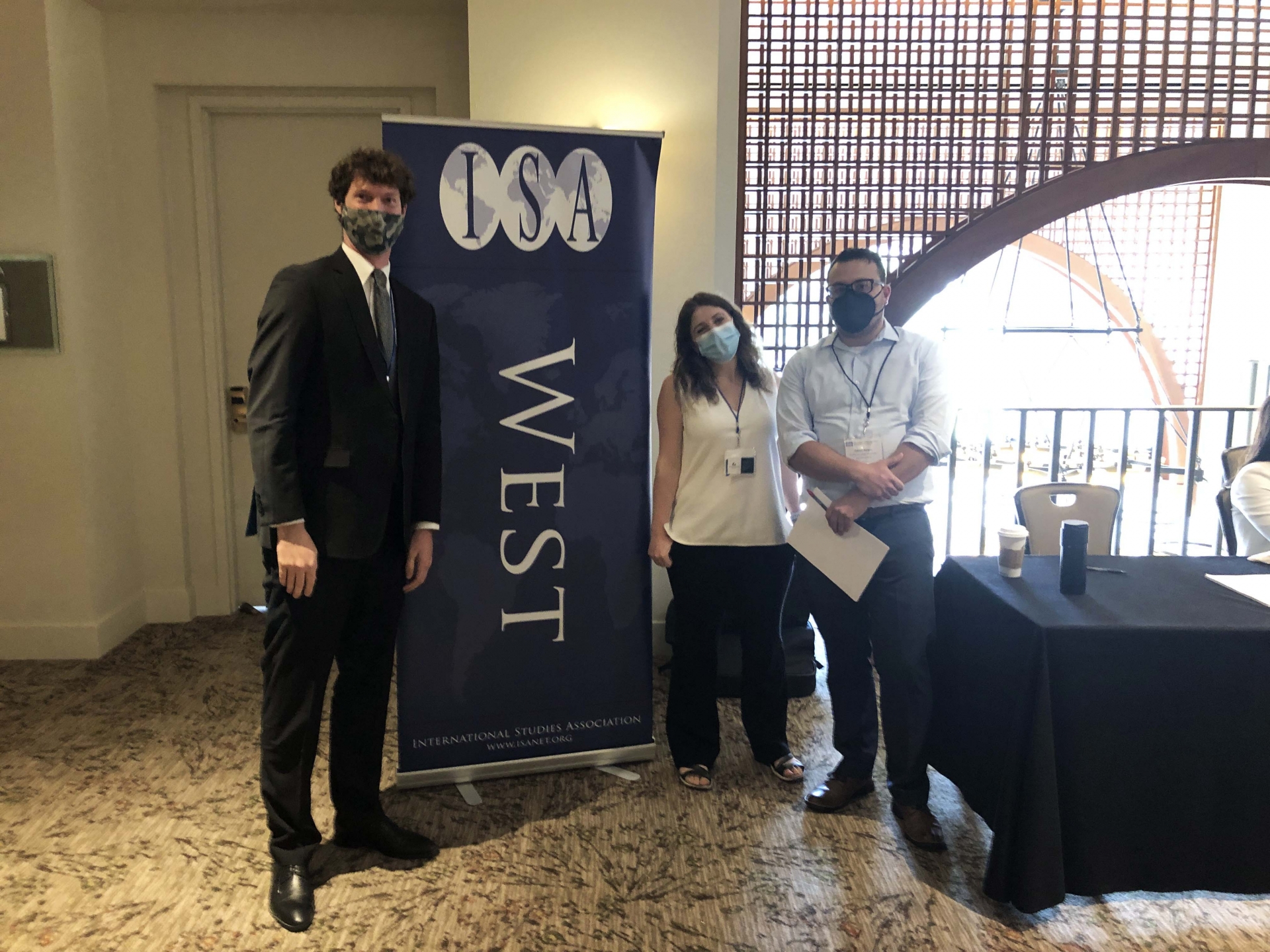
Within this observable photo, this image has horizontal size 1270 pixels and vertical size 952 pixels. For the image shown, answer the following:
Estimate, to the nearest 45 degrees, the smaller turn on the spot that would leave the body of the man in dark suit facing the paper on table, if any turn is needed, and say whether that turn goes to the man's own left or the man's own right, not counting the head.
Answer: approximately 45° to the man's own left

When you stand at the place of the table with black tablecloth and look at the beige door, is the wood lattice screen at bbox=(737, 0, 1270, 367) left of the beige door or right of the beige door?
right

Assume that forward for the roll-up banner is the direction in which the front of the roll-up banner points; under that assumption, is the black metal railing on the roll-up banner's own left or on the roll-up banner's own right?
on the roll-up banner's own left

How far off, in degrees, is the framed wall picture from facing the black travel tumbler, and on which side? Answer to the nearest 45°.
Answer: approximately 45° to its left

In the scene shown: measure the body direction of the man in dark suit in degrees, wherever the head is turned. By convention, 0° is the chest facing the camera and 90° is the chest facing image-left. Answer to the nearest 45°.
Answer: approximately 315°

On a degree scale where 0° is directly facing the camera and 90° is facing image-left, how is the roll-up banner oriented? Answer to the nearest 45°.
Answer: approximately 0°

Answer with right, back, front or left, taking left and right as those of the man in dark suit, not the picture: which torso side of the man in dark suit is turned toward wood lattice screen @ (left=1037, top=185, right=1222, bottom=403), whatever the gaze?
left
